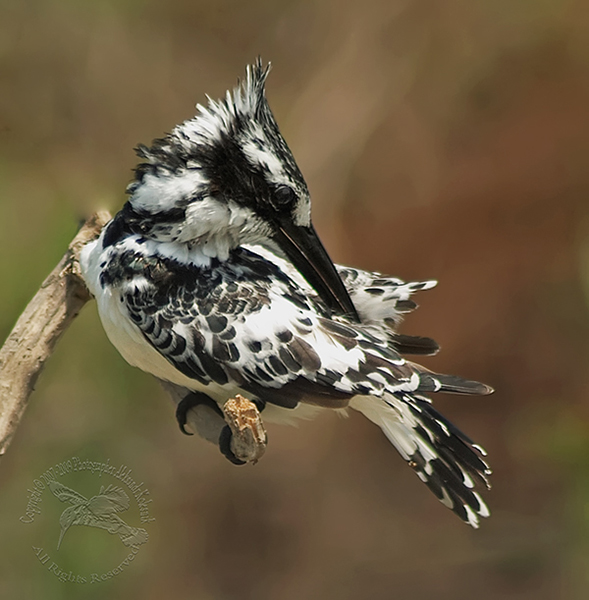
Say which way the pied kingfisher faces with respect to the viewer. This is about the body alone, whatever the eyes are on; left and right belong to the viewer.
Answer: facing to the left of the viewer
